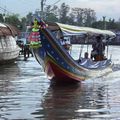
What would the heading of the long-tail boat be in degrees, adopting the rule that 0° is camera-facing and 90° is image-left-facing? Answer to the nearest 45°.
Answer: approximately 45°

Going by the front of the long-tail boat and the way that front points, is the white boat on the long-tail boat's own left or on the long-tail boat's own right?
on the long-tail boat's own right
